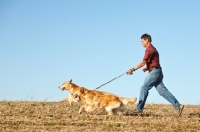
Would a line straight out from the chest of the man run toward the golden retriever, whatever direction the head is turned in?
yes

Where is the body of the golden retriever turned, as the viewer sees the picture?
to the viewer's left

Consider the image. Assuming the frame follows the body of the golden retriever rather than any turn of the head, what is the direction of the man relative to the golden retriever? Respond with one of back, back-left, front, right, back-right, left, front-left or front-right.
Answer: back

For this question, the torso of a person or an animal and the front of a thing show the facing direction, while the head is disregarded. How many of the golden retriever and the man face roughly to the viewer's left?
2

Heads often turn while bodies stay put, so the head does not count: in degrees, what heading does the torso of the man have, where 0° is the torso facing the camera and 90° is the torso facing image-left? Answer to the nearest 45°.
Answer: approximately 90°
